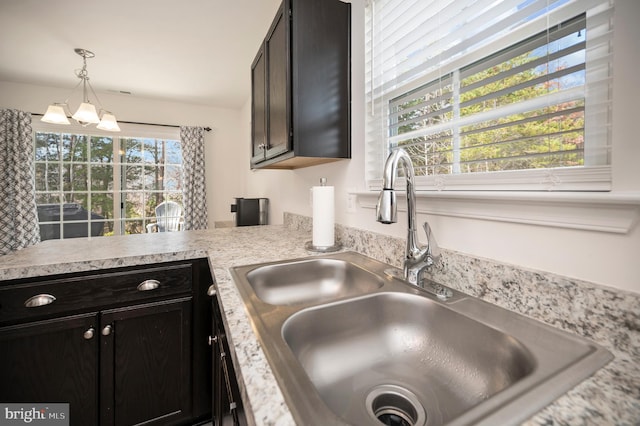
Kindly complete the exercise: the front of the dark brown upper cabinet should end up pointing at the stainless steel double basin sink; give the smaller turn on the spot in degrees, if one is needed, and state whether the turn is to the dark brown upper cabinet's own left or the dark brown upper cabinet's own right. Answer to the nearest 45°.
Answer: approximately 90° to the dark brown upper cabinet's own left

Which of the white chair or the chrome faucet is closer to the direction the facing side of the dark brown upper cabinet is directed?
the white chair

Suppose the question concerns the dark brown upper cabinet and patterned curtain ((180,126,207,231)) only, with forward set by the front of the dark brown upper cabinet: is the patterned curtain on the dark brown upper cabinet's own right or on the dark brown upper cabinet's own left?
on the dark brown upper cabinet's own right

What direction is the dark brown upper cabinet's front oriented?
to the viewer's left

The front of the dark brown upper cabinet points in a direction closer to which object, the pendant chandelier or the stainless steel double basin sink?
the pendant chandelier

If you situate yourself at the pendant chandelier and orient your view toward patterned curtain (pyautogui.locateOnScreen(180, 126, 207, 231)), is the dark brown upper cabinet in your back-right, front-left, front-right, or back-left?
back-right

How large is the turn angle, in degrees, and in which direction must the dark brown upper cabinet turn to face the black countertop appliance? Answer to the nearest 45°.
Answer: approximately 90° to its right

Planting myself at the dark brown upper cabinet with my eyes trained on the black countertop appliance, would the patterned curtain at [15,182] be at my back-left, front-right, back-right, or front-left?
front-left

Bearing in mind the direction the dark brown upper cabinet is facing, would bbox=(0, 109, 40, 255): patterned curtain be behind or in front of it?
in front

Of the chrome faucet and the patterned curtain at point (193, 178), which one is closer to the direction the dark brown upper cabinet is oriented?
the patterned curtain

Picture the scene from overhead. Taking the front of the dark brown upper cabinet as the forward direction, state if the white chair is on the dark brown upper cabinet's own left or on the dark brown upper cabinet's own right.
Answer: on the dark brown upper cabinet's own right
